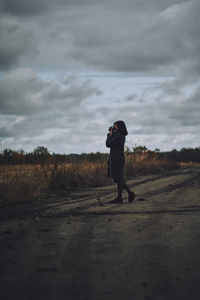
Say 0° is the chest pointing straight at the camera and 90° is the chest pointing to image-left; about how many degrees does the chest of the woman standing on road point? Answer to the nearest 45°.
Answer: approximately 90°

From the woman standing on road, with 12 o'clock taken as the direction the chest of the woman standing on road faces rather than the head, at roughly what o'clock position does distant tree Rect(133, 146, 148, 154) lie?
The distant tree is roughly at 3 o'clock from the woman standing on road.
